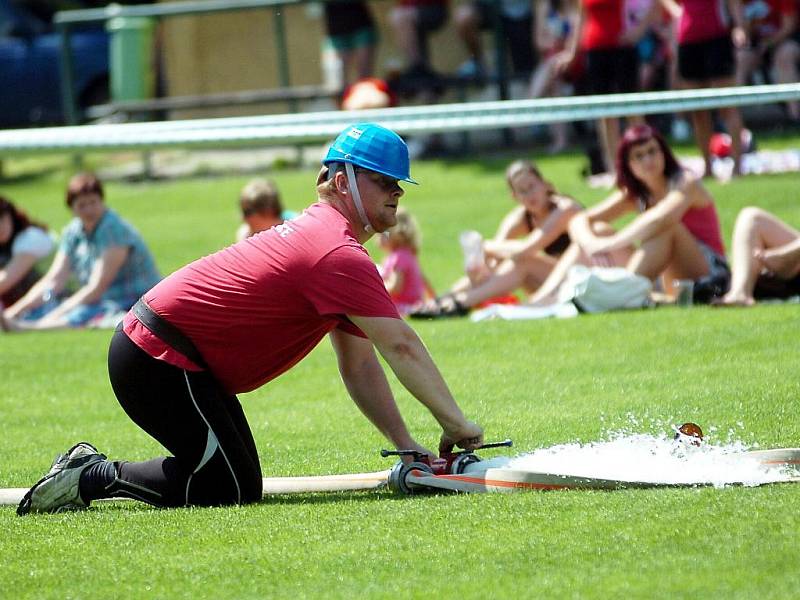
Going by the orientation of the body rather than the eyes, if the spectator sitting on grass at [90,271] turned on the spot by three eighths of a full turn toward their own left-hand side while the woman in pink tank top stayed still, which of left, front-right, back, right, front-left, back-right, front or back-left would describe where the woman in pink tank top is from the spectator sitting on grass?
front

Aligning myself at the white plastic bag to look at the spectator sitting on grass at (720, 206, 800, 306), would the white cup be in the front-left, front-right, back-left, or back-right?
back-left

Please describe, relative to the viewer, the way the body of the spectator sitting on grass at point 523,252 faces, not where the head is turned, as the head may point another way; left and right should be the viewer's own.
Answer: facing the viewer and to the left of the viewer

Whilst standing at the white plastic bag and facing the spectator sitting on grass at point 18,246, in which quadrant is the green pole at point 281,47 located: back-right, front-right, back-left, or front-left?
front-right

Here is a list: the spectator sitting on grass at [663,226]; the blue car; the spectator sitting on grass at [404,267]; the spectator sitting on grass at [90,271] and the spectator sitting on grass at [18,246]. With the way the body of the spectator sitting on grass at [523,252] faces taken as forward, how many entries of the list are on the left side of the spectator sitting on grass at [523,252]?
1

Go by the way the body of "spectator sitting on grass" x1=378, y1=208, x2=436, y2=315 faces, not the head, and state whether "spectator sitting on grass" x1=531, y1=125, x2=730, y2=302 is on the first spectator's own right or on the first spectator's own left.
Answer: on the first spectator's own left

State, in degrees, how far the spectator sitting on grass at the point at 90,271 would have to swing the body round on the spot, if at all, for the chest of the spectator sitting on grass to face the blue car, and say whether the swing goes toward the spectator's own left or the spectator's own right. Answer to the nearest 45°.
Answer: approximately 135° to the spectator's own right

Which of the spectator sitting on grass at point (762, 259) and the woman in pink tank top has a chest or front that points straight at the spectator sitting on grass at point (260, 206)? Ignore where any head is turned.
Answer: the spectator sitting on grass at point (762, 259)

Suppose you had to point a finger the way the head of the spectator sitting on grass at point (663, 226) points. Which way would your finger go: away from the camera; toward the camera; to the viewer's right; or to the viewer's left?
toward the camera

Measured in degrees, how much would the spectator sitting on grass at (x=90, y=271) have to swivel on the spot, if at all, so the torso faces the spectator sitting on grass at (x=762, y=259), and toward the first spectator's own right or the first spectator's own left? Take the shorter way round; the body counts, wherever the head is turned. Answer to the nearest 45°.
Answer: approximately 90° to the first spectator's own left

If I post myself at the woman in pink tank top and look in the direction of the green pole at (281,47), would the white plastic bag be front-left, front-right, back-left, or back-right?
back-left
